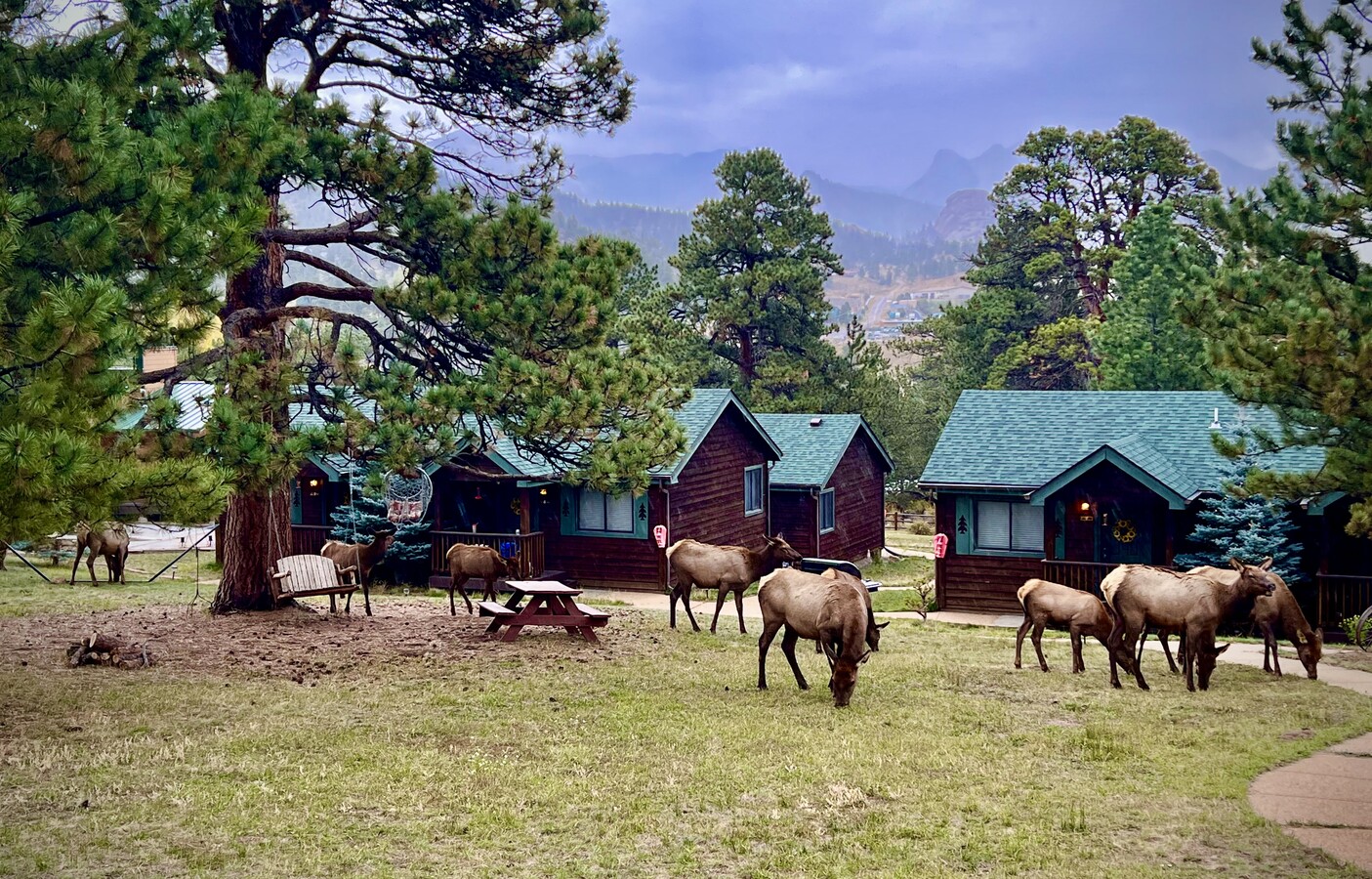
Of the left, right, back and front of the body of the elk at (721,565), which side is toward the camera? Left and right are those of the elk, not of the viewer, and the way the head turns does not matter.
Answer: right

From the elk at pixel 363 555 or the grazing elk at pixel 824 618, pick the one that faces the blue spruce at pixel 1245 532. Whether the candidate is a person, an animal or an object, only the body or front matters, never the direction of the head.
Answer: the elk

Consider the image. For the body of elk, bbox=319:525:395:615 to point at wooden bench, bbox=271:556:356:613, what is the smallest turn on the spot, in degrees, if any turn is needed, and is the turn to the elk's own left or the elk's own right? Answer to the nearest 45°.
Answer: approximately 135° to the elk's own right

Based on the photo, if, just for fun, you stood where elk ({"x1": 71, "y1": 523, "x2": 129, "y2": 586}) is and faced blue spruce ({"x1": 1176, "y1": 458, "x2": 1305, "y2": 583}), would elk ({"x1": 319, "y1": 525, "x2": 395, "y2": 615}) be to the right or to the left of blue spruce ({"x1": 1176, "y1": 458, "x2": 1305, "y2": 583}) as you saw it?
right

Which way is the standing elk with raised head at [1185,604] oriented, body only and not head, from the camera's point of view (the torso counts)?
to the viewer's right

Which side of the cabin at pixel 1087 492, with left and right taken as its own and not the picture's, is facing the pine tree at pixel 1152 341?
back

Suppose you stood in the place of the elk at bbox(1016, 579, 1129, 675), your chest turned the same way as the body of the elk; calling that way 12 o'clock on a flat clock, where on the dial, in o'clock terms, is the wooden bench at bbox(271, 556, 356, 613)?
The wooden bench is roughly at 6 o'clock from the elk.

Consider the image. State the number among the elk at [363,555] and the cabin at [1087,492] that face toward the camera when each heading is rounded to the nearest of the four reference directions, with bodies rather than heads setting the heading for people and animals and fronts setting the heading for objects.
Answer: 1

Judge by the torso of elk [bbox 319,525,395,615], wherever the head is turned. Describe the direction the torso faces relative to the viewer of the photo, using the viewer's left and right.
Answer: facing to the right of the viewer
